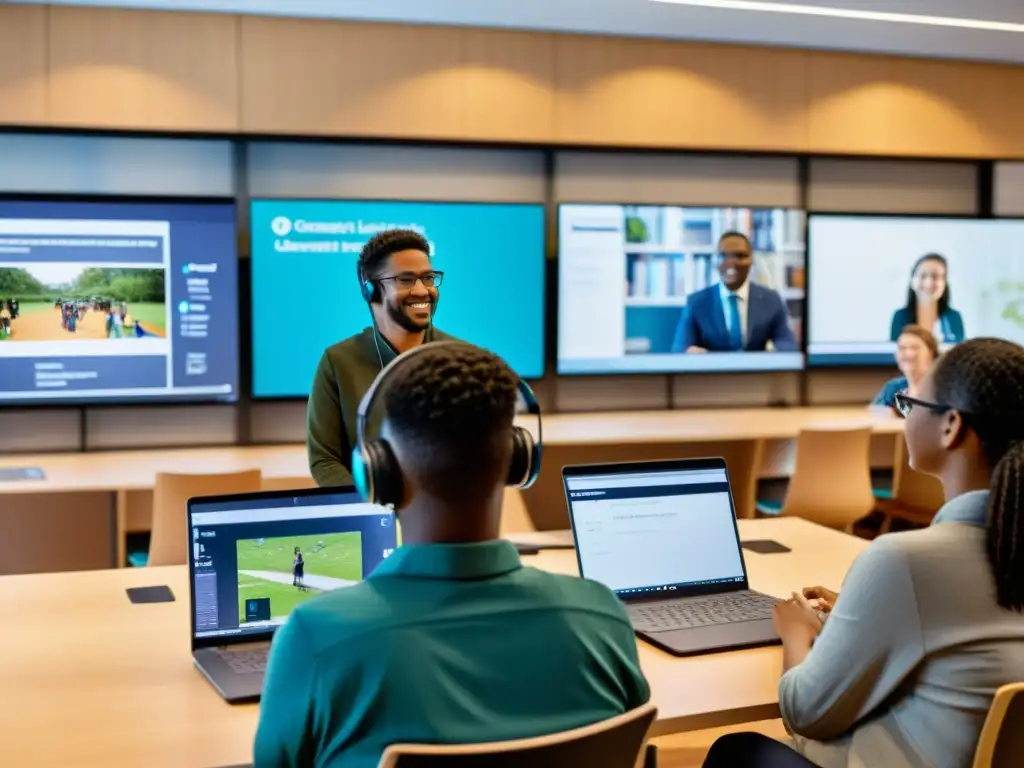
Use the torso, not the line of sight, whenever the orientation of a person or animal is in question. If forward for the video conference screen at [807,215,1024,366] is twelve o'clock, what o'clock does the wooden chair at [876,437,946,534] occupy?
The wooden chair is roughly at 12 o'clock from the video conference screen.

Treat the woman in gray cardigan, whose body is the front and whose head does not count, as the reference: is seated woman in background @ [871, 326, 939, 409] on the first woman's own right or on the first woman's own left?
on the first woman's own right

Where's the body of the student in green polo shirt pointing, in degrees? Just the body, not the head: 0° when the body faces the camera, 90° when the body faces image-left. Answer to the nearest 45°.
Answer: approximately 180°

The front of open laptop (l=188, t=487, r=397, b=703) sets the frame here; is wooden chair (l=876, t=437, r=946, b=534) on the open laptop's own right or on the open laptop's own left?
on the open laptop's own left

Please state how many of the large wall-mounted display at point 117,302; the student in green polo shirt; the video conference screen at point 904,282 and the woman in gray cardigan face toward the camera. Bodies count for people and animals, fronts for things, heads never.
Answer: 2

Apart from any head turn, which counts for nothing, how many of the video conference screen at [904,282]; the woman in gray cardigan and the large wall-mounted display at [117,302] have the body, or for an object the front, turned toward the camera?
2

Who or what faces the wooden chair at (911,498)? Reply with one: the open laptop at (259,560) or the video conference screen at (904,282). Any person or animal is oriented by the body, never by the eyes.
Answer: the video conference screen

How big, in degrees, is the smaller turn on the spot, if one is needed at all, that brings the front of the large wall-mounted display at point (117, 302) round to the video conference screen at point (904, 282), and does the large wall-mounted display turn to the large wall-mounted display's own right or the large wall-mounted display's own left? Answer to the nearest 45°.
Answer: approximately 90° to the large wall-mounted display's own left

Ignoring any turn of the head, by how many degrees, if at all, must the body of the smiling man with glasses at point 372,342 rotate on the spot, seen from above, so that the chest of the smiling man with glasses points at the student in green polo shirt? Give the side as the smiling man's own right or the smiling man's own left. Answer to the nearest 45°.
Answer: approximately 45° to the smiling man's own right
